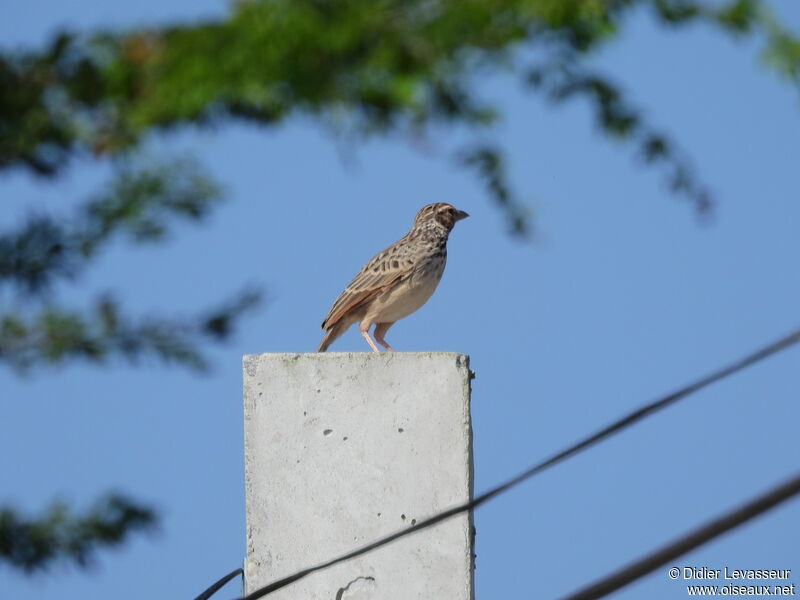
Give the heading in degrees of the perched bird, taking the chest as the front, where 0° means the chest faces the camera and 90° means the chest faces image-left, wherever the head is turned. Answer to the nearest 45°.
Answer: approximately 270°

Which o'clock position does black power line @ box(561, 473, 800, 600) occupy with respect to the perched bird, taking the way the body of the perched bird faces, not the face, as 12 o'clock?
The black power line is roughly at 3 o'clock from the perched bird.
